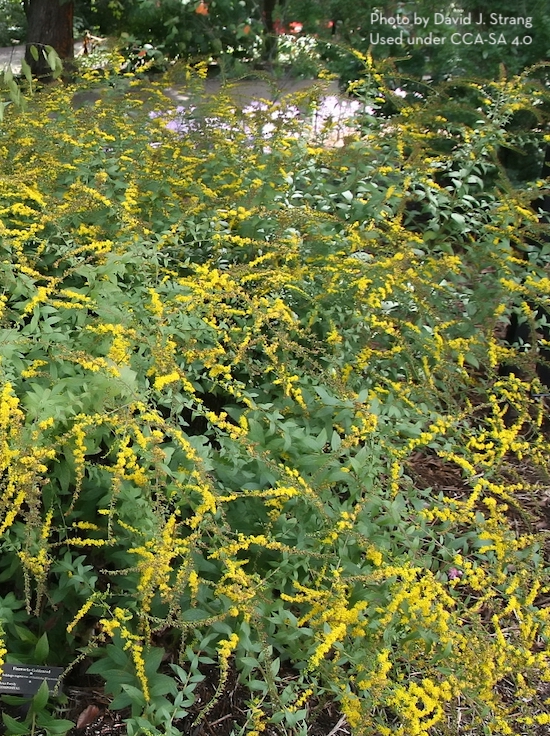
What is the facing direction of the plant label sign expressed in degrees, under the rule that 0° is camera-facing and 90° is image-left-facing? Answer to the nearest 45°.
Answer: approximately 0°

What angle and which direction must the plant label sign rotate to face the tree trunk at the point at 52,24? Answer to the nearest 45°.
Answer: approximately 180°
